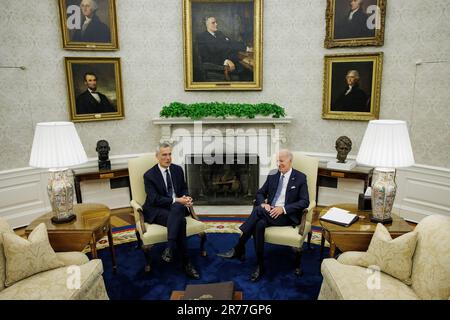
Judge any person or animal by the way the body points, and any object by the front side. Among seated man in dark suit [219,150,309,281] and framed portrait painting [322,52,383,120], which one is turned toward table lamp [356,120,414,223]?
the framed portrait painting

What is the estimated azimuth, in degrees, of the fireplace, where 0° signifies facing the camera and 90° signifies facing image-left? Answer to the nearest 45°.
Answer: approximately 0°

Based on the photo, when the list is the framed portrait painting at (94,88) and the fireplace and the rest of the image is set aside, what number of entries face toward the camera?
2

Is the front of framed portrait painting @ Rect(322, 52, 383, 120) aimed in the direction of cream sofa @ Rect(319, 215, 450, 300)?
yes

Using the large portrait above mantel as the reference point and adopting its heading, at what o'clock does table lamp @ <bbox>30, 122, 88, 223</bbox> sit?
The table lamp is roughly at 1 o'clock from the large portrait above mantel.

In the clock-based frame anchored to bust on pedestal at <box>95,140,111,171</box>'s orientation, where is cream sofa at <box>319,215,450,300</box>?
The cream sofa is roughly at 11 o'clock from the bust on pedestal.

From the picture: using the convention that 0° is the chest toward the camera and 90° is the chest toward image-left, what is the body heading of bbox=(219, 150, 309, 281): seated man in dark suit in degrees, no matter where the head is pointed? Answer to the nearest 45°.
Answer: approximately 45°

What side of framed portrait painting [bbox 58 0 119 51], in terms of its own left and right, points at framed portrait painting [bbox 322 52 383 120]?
left

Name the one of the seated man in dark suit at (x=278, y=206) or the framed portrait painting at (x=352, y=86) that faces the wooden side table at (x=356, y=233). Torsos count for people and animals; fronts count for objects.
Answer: the framed portrait painting

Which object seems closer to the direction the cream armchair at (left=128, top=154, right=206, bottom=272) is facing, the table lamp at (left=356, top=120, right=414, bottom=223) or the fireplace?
the table lamp

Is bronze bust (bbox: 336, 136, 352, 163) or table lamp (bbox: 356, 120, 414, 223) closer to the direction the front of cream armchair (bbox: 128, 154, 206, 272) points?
the table lamp

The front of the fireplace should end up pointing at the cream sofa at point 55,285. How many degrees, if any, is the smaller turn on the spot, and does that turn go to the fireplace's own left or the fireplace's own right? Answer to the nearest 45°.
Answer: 0° — it already faces it
